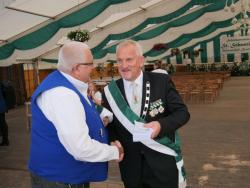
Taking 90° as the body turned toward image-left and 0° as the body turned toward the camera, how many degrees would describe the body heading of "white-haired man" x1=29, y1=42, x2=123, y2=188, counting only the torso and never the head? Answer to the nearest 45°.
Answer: approximately 270°

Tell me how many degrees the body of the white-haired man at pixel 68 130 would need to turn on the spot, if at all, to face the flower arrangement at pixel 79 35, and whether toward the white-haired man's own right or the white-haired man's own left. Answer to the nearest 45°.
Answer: approximately 90° to the white-haired man's own left

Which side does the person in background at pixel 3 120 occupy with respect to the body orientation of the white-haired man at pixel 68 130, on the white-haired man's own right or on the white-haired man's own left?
on the white-haired man's own left

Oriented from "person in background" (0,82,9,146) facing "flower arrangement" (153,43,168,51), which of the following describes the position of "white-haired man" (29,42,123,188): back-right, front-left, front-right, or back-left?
back-right

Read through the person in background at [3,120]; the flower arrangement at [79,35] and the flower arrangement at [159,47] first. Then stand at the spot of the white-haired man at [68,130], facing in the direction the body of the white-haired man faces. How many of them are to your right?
0
